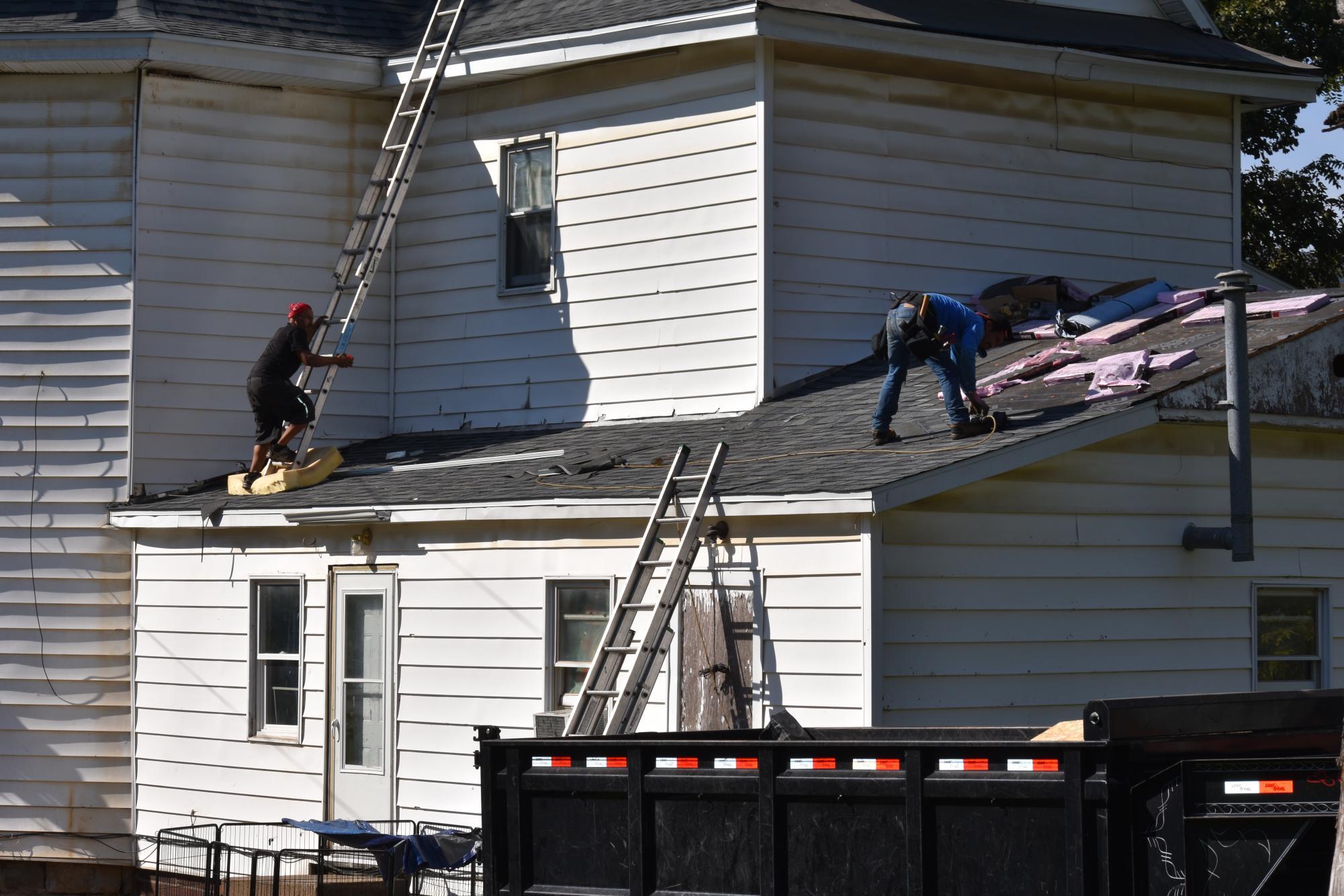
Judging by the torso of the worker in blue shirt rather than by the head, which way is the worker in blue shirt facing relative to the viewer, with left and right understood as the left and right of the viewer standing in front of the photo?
facing to the right of the viewer

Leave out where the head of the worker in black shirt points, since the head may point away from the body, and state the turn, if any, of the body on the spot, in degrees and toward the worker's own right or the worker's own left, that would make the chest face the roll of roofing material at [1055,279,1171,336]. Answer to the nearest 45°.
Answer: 0° — they already face it

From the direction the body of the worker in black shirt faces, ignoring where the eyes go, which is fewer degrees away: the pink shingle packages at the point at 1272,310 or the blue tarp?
the pink shingle packages

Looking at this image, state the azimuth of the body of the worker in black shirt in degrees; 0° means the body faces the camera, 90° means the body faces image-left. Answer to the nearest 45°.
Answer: approximately 270°

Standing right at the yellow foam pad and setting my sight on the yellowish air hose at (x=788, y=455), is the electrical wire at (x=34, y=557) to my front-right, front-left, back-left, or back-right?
back-right

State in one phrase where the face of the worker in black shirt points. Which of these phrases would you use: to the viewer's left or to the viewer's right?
to the viewer's right
